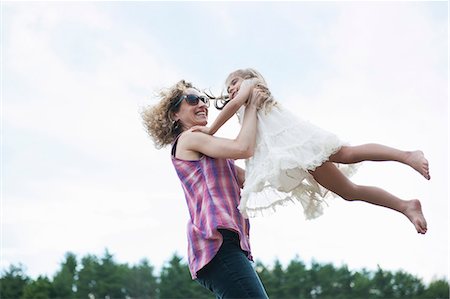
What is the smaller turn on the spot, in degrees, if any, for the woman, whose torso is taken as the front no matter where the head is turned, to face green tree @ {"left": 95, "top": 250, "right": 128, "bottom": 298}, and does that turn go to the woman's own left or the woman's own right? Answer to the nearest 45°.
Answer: approximately 90° to the woman's own left

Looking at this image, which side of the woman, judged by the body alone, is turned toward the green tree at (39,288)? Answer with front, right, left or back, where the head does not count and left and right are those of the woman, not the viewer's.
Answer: left

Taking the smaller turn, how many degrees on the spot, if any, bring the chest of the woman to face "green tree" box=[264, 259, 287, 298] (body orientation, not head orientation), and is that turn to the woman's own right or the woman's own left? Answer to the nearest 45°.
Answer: approximately 90° to the woman's own left

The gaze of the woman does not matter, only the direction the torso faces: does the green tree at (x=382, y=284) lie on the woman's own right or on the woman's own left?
on the woman's own left

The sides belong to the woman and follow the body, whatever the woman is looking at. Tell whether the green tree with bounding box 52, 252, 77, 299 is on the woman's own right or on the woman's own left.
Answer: on the woman's own left

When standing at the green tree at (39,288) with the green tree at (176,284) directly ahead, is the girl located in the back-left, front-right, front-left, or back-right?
front-right

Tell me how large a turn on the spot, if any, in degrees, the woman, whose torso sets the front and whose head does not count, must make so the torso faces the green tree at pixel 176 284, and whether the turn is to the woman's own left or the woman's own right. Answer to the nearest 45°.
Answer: approximately 90° to the woman's own left

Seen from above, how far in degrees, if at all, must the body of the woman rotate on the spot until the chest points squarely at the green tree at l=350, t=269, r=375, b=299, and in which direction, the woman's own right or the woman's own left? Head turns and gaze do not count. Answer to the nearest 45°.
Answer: approximately 90° to the woman's own left

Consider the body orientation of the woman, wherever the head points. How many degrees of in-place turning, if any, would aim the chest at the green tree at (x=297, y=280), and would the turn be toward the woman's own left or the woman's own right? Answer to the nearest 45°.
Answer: approximately 90° to the woman's own left

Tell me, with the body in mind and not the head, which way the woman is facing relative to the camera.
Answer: to the viewer's right

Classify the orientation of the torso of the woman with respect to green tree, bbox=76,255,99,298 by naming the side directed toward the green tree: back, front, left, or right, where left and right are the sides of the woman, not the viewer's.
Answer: left

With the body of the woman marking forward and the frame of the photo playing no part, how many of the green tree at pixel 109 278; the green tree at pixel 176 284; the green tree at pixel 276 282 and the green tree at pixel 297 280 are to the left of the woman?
4

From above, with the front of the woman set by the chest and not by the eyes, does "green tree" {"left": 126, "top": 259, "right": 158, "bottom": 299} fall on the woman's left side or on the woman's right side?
on the woman's left side
